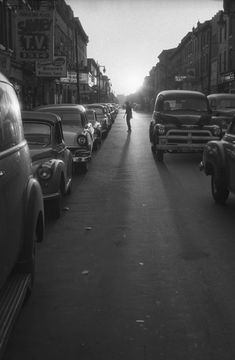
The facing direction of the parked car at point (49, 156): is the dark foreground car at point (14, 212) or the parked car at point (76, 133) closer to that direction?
the dark foreground car

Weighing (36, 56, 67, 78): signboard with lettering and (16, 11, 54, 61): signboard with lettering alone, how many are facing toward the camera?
2

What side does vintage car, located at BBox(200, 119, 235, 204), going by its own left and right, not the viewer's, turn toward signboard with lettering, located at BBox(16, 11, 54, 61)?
right

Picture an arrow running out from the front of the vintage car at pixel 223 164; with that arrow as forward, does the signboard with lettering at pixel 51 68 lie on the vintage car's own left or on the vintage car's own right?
on the vintage car's own right

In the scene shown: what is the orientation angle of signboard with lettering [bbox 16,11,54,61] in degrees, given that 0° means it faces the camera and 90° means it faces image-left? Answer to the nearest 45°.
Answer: approximately 0°

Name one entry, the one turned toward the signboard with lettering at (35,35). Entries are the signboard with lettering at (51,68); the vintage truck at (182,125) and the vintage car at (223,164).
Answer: the signboard with lettering at (51,68)

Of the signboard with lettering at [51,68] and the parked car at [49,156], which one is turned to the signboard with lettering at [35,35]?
the signboard with lettering at [51,68]
